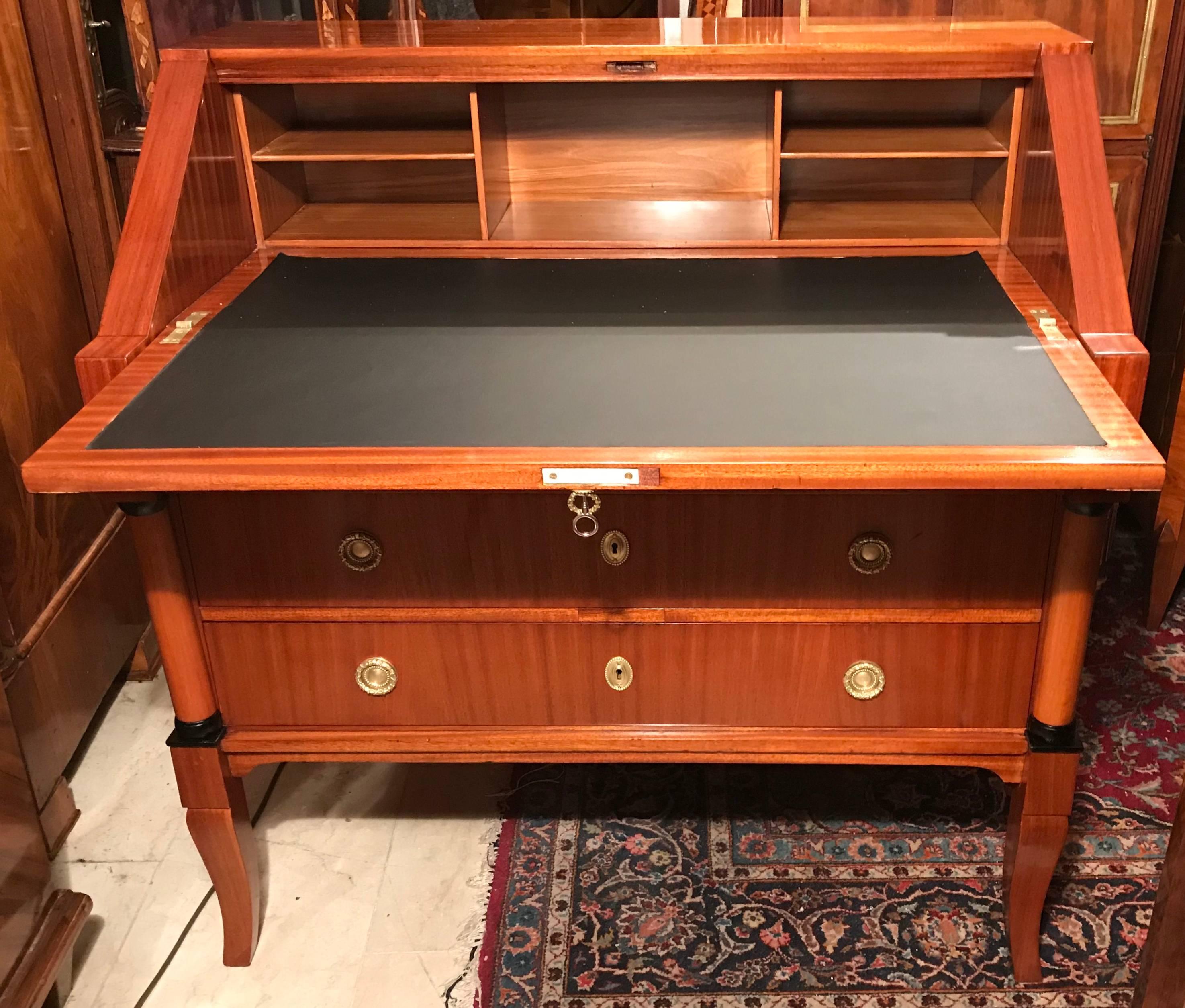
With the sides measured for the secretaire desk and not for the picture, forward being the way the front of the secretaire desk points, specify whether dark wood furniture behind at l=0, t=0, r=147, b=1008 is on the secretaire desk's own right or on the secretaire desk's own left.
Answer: on the secretaire desk's own right

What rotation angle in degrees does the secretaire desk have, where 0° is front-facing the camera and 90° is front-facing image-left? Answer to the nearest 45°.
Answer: approximately 0°
